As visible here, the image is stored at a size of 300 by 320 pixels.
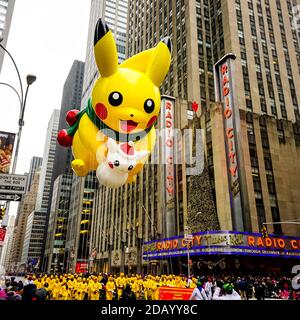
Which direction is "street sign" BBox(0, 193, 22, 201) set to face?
toward the camera

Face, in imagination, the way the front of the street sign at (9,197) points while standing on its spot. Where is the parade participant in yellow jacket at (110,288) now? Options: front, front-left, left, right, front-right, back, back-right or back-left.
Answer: back-left

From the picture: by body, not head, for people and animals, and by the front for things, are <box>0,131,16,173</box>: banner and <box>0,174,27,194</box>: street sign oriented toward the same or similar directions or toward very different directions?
same or similar directions

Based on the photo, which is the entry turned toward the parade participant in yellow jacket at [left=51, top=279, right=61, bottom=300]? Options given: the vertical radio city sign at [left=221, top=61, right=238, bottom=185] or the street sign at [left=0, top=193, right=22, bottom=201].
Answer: the vertical radio city sign

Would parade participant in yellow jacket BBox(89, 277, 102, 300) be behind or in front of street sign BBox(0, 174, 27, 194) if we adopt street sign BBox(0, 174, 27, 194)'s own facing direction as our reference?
behind

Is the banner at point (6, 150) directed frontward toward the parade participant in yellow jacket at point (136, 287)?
no

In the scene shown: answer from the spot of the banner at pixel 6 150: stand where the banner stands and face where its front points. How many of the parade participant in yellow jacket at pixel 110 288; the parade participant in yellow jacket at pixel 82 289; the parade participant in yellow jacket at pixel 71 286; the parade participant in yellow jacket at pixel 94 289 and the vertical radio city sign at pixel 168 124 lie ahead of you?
0

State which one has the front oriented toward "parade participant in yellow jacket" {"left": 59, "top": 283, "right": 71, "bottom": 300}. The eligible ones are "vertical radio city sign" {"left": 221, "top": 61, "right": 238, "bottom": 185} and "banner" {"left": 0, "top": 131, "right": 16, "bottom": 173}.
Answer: the vertical radio city sign

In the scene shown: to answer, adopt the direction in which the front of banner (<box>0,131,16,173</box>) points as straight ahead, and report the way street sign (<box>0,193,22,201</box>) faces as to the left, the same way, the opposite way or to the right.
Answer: the same way

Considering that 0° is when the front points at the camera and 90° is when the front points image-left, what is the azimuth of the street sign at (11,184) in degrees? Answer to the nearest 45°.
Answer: approximately 0°

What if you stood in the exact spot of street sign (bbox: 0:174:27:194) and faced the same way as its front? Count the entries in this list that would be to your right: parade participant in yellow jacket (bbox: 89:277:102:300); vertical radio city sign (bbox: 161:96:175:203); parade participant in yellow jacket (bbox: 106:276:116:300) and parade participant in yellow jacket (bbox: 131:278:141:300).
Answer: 0

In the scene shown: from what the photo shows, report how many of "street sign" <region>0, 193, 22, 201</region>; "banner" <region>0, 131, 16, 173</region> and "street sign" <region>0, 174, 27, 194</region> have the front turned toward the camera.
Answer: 3

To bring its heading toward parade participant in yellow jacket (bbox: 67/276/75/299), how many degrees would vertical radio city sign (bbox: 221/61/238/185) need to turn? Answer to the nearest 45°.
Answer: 0° — it already faces them

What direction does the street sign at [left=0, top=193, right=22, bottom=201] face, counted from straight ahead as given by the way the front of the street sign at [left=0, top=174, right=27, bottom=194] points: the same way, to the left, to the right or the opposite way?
the same way

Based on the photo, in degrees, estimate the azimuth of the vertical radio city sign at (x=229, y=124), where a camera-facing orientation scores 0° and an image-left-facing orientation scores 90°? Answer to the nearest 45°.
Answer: approximately 45°
